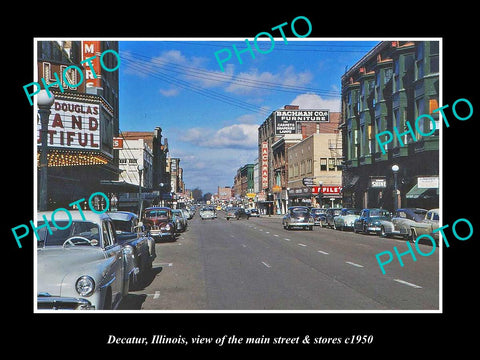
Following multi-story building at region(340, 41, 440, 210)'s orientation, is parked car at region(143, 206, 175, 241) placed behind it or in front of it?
in front

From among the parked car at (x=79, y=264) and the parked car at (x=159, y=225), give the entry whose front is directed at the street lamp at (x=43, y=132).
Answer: the parked car at (x=159, y=225)

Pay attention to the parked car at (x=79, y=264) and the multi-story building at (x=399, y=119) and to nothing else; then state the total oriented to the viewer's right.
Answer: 0

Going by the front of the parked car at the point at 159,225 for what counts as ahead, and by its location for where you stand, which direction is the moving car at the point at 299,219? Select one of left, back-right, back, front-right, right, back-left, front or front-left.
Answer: back-left

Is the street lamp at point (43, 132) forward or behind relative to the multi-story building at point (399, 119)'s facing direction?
forward

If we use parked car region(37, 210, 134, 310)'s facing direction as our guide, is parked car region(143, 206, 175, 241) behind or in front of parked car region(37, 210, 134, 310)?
behind

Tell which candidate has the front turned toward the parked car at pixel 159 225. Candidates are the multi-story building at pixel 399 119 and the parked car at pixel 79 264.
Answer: the multi-story building

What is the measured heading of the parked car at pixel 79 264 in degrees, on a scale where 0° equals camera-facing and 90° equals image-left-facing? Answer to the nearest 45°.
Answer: approximately 45°

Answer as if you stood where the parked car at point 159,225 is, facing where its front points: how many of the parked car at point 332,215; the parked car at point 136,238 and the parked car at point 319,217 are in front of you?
1

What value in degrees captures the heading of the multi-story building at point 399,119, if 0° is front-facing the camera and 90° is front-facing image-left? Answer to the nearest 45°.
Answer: approximately 45°

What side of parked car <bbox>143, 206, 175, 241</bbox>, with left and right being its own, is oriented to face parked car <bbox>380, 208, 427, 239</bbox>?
left

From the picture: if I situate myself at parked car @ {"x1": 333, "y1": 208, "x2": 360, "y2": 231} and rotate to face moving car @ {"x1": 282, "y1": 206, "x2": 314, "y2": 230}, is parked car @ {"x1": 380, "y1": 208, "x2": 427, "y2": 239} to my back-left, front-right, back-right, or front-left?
back-left

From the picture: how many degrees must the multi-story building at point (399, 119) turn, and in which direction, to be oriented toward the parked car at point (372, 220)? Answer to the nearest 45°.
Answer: approximately 45° to its left

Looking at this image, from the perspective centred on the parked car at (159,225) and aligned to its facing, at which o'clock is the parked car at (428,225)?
the parked car at (428,225) is roughly at 10 o'clock from the parked car at (159,225).
